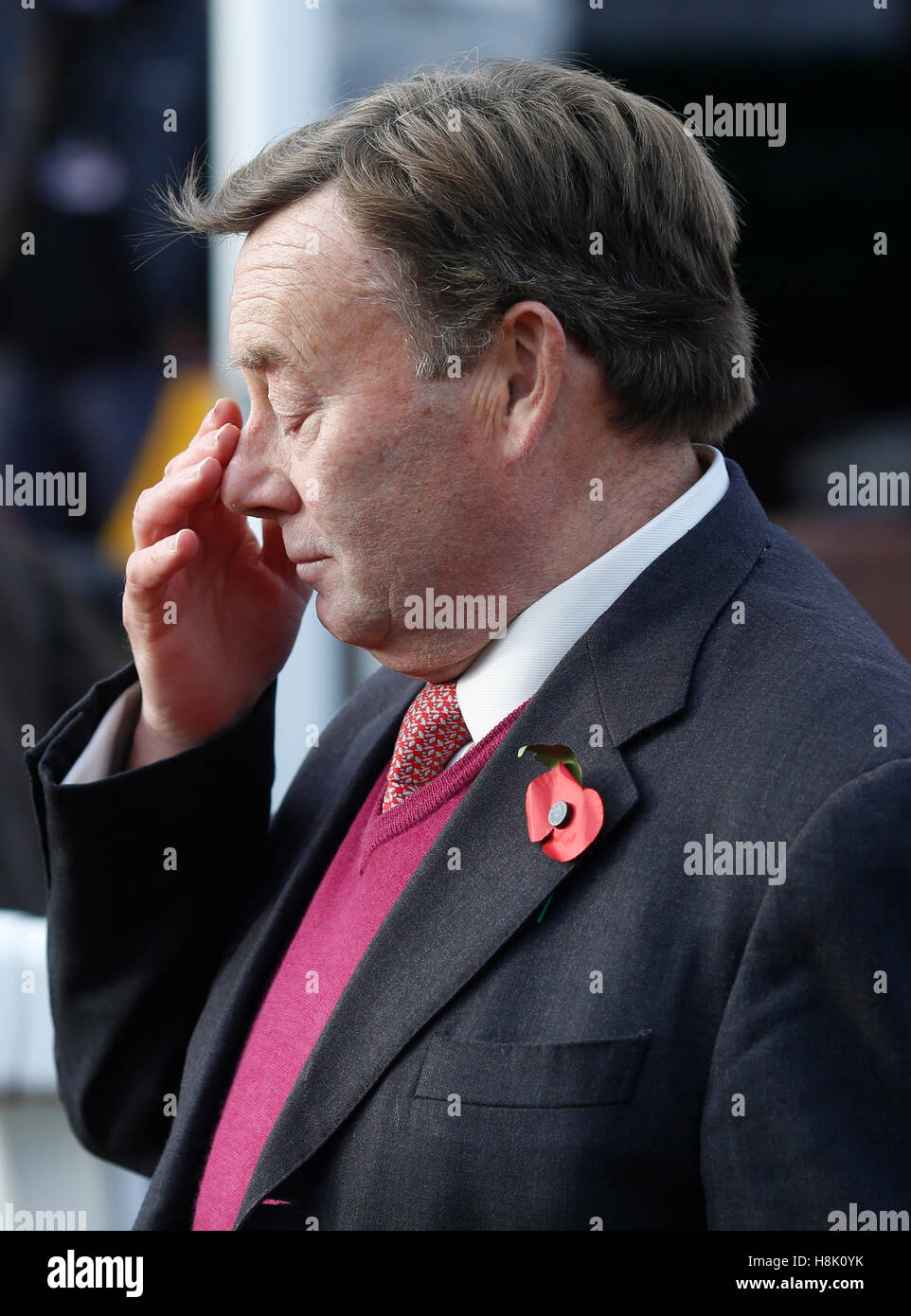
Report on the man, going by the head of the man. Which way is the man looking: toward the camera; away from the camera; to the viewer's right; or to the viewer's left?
to the viewer's left

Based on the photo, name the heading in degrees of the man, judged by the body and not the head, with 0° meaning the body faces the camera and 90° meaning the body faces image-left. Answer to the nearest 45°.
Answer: approximately 45°
